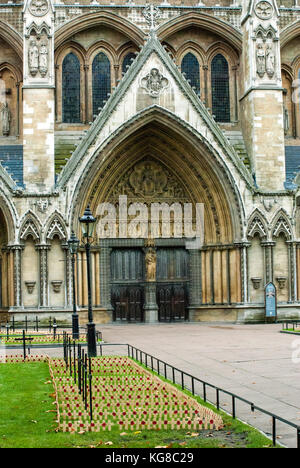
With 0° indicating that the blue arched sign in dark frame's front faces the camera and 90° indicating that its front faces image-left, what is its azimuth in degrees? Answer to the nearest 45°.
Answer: approximately 0°
